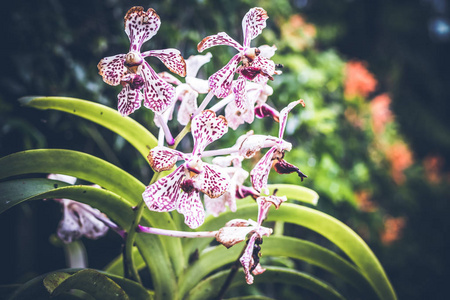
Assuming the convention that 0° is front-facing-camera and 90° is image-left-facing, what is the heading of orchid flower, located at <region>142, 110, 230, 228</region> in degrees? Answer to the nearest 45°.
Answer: approximately 0°

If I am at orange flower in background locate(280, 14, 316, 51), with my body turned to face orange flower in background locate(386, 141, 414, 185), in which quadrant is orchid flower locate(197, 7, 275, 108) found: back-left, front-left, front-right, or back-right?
back-right

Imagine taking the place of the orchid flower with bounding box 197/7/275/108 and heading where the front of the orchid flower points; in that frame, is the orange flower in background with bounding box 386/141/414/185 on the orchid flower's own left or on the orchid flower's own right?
on the orchid flower's own left

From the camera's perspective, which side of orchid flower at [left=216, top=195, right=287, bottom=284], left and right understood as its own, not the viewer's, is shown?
right

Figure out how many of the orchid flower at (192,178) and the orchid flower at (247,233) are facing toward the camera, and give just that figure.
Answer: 1

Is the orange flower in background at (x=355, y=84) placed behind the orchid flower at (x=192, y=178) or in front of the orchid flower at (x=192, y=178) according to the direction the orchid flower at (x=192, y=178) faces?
behind
